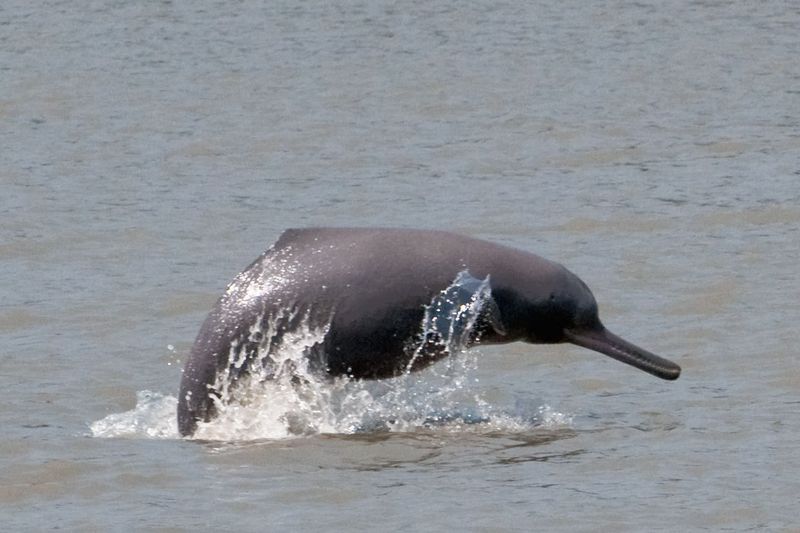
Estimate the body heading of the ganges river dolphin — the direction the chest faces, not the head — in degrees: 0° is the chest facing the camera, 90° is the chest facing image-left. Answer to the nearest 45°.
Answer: approximately 270°
